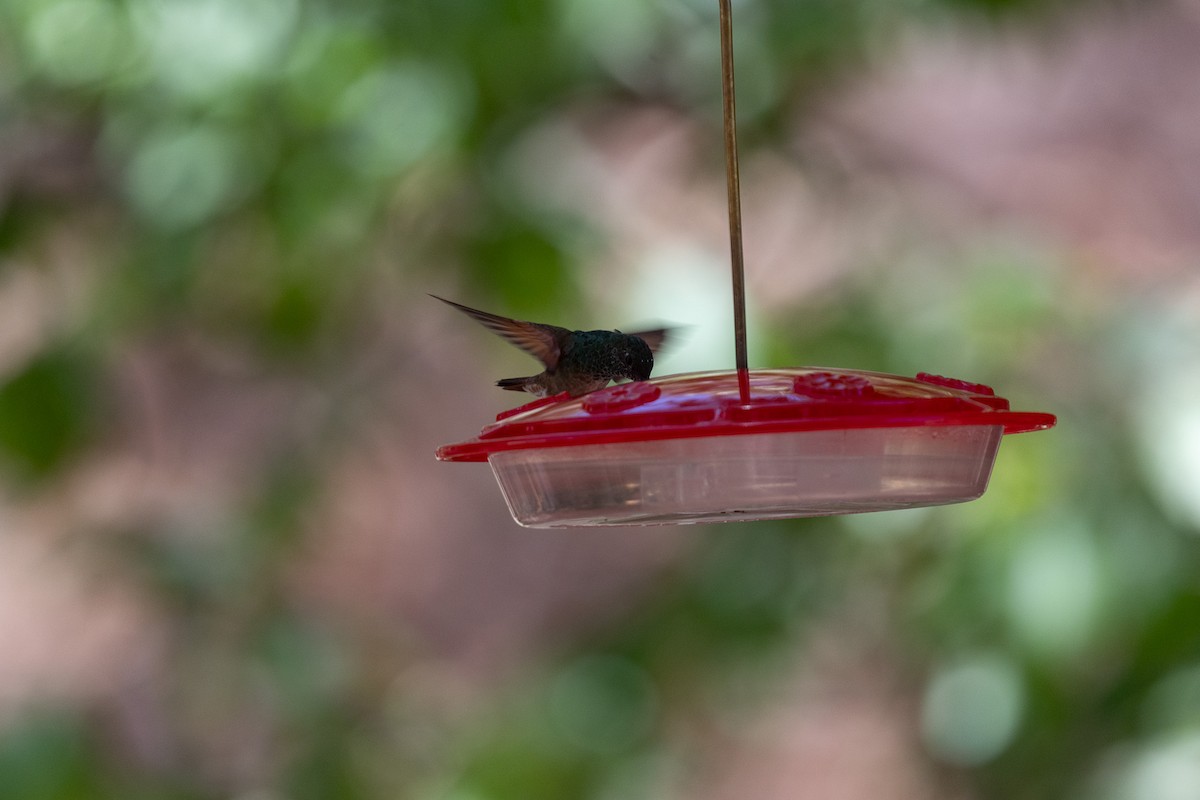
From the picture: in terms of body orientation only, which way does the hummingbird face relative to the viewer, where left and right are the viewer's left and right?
facing the viewer and to the right of the viewer
